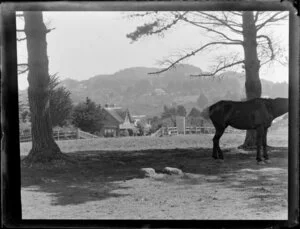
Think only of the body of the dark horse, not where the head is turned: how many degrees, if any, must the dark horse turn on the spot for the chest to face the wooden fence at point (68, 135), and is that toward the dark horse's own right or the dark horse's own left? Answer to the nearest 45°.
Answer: approximately 180°

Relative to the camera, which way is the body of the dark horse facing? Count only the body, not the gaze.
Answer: to the viewer's right

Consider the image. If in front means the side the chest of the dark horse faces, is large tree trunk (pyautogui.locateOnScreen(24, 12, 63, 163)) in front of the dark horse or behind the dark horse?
behind

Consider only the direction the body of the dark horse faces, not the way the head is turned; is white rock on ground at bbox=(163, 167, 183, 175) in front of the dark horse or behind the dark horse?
behind
